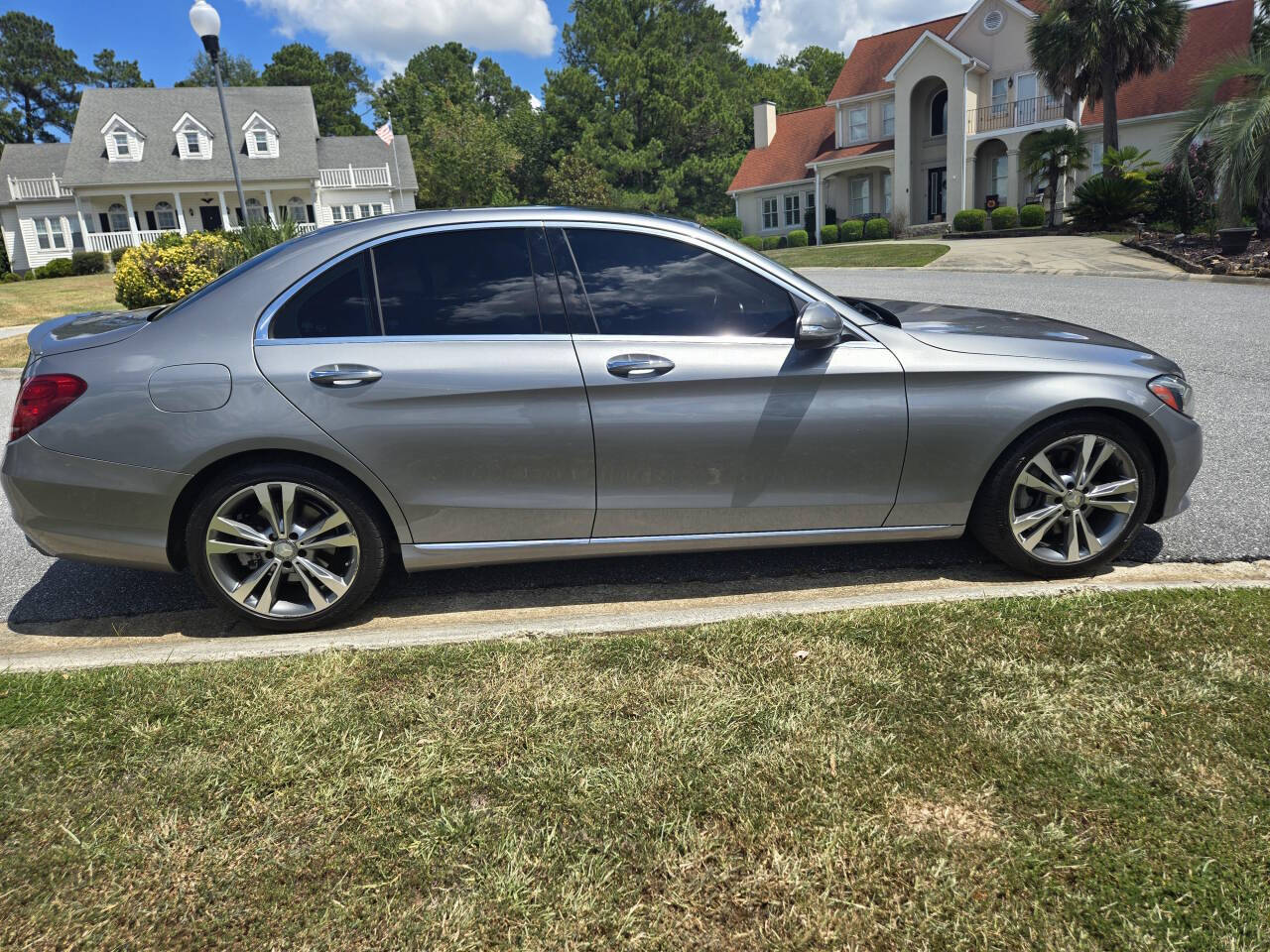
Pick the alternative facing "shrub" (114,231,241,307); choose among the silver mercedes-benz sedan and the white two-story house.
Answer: the white two-story house

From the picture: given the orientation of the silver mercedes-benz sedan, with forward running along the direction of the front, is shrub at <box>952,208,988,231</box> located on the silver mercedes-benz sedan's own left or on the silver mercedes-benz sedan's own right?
on the silver mercedes-benz sedan's own left

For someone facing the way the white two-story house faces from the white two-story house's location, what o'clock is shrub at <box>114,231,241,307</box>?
The shrub is roughly at 12 o'clock from the white two-story house.

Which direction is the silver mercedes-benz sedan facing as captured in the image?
to the viewer's right

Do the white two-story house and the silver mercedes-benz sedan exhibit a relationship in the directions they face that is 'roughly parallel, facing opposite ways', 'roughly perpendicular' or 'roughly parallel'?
roughly perpendicular

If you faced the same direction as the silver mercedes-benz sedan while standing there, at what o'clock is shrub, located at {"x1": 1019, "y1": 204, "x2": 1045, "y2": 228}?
The shrub is roughly at 10 o'clock from the silver mercedes-benz sedan.

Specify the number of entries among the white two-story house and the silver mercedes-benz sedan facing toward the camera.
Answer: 1

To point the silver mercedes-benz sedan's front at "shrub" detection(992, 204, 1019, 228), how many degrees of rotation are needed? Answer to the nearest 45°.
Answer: approximately 45° to its left

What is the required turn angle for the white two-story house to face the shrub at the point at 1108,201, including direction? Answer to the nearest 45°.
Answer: approximately 45° to its left

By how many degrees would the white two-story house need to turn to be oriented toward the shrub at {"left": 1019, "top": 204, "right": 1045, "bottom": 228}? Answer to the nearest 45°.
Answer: approximately 45° to its left
